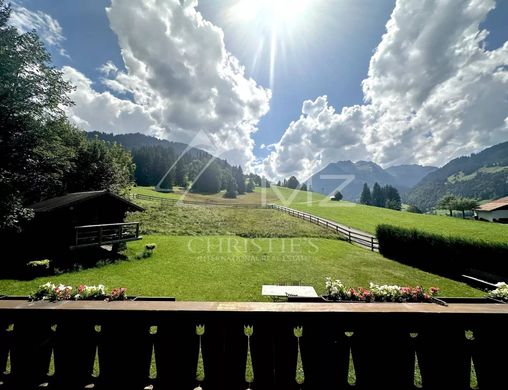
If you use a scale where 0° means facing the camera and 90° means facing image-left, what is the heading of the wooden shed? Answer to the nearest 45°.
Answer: approximately 315°

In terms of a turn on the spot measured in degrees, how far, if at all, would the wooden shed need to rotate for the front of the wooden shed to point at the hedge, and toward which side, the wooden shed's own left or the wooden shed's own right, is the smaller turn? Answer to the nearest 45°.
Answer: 0° — it already faces it
